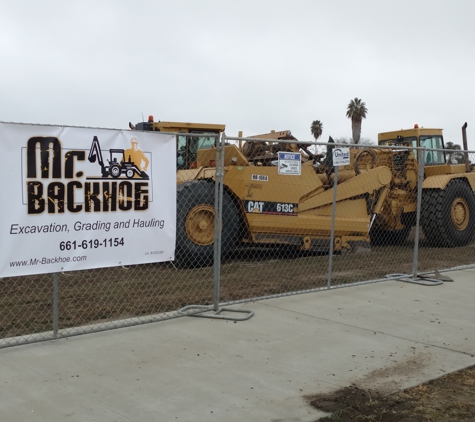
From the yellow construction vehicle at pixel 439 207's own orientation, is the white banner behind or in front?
behind

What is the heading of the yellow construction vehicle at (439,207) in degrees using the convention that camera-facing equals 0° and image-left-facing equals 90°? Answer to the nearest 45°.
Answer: approximately 225°
